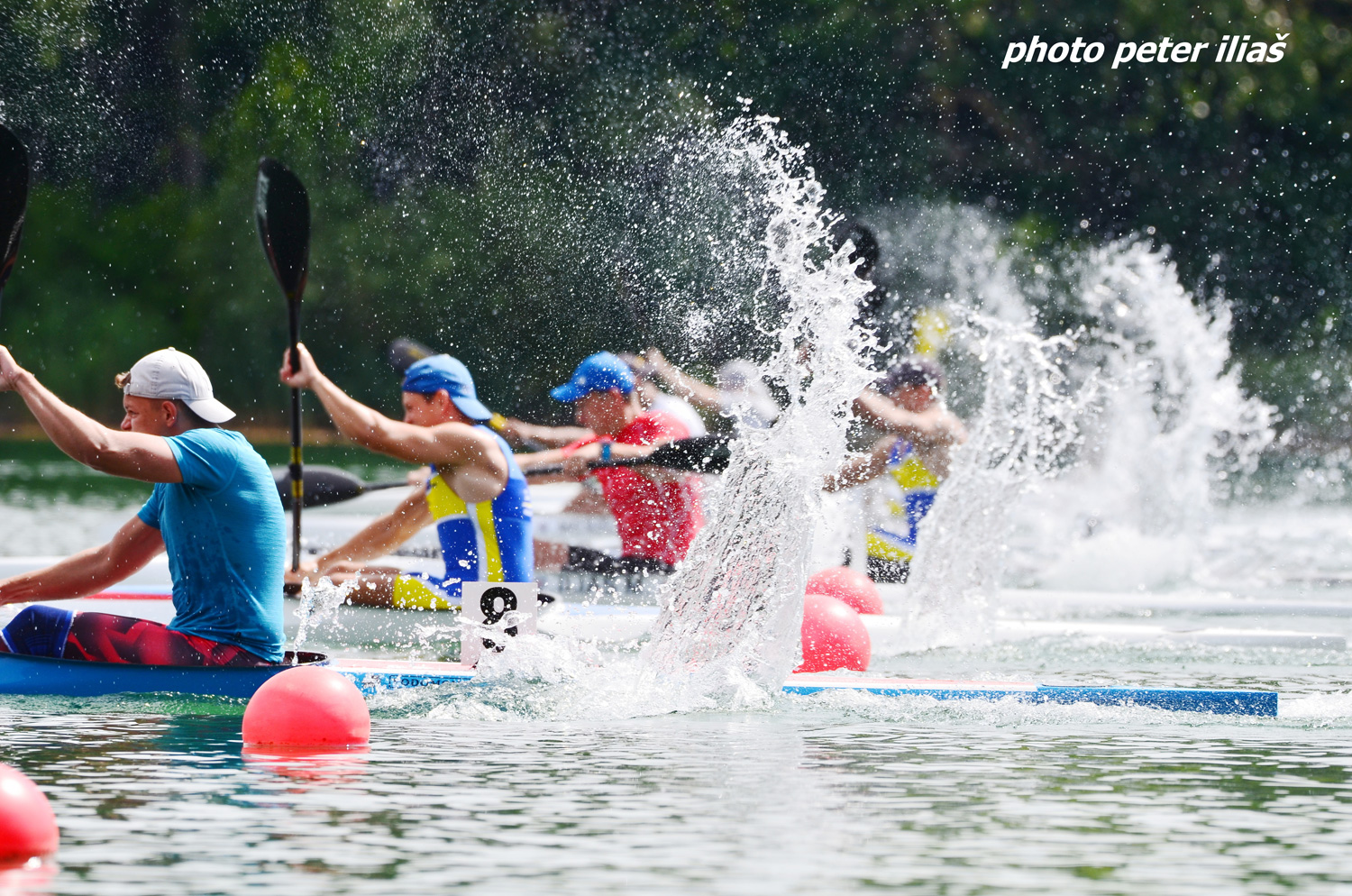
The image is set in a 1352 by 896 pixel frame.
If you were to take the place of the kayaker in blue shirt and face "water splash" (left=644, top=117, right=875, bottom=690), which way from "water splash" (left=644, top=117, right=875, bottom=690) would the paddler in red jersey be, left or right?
left

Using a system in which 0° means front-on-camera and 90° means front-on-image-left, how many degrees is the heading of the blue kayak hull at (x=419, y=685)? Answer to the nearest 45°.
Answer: approximately 90°

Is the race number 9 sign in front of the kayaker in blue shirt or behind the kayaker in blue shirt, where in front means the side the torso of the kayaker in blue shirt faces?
behind

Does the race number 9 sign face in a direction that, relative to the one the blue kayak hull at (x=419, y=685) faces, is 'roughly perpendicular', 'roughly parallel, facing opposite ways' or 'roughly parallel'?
roughly perpendicular

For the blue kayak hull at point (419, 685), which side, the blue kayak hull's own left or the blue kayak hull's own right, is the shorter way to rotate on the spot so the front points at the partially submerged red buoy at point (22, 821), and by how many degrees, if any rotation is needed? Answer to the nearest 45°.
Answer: approximately 90° to the blue kayak hull's own left

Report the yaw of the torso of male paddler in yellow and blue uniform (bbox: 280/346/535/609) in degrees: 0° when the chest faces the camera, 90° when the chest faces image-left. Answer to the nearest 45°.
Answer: approximately 90°

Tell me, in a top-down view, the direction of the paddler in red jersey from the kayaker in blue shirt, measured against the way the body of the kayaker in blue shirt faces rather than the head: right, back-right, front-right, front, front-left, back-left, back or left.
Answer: back-right

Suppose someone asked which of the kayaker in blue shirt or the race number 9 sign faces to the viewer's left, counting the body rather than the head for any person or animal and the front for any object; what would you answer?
the kayaker in blue shirt

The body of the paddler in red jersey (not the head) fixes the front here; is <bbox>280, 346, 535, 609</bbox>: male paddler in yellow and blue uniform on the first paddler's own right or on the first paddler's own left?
on the first paddler's own left

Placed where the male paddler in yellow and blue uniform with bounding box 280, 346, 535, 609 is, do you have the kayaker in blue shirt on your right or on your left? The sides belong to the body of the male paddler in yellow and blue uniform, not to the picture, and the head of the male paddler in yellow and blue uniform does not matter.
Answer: on your left

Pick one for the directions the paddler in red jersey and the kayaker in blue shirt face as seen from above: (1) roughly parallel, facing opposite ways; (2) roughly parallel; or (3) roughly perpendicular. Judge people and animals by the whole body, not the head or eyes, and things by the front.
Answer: roughly parallel

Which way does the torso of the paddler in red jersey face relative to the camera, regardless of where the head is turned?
to the viewer's left

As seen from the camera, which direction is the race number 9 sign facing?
toward the camera

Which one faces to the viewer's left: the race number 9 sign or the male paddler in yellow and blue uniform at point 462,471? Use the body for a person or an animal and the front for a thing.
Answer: the male paddler in yellow and blue uniform
